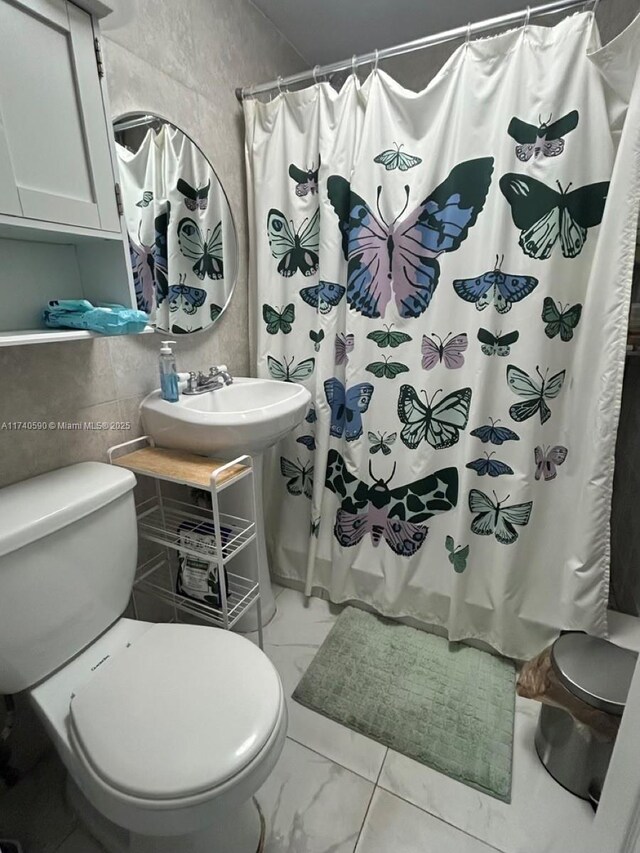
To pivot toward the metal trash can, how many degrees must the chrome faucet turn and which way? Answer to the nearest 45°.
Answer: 0° — it already faces it

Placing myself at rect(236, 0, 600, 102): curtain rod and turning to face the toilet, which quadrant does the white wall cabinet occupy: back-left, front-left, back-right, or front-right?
front-right

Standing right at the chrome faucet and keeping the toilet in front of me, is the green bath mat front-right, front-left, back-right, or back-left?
front-left

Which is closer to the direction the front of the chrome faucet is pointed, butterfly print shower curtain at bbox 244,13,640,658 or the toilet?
the butterfly print shower curtain

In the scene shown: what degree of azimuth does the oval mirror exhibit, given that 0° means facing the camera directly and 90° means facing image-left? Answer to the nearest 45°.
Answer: approximately 315°

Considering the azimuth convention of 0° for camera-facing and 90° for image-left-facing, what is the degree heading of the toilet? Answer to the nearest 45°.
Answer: approximately 315°

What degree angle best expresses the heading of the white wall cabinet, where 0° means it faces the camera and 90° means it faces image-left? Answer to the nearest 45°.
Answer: approximately 315°

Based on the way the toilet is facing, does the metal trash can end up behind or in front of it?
in front

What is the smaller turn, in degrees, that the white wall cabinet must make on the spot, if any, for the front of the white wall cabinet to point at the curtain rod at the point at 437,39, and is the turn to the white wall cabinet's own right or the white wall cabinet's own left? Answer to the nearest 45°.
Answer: approximately 45° to the white wall cabinet's own left
